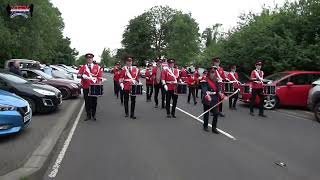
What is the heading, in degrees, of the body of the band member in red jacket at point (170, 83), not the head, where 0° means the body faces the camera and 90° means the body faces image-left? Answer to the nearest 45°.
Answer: approximately 0°

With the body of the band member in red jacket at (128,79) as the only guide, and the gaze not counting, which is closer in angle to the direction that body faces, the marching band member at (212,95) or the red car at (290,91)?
the marching band member

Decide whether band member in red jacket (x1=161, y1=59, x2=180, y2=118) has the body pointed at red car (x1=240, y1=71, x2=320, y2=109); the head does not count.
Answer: no

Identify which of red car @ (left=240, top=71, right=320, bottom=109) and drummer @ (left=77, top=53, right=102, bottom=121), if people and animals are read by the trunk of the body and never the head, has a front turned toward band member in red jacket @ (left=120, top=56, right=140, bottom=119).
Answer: the red car

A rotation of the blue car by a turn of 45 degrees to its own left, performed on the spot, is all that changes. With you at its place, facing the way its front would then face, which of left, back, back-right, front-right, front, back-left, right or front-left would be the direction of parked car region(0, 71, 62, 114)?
left

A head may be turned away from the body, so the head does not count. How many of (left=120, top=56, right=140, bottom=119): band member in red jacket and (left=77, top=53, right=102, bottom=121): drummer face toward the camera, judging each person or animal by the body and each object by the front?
2

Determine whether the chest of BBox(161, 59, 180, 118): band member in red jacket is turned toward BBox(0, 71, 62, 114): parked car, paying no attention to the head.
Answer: no

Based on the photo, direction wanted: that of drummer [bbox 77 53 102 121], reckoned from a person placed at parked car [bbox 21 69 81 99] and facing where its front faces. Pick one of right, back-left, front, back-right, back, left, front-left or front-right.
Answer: front-right

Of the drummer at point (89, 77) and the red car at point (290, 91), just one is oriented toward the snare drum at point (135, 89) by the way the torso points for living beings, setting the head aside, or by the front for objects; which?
the red car

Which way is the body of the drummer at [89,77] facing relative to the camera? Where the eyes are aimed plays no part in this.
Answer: toward the camera

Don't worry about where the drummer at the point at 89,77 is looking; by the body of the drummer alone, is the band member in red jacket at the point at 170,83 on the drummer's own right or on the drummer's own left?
on the drummer's own left

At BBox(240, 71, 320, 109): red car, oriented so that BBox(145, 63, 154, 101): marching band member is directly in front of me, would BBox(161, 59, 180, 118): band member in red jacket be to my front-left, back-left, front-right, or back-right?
front-left

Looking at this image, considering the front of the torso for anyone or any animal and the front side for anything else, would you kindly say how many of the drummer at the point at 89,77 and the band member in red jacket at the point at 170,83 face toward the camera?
2

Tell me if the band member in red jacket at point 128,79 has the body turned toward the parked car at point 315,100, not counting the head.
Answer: no

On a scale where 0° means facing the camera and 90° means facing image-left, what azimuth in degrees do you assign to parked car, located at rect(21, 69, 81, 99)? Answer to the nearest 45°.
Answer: approximately 315°

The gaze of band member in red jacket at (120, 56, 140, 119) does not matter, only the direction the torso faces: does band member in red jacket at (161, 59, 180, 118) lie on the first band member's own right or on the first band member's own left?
on the first band member's own left

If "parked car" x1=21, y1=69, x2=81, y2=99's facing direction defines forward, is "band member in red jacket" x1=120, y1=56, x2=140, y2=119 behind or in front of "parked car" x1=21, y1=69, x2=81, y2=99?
in front
